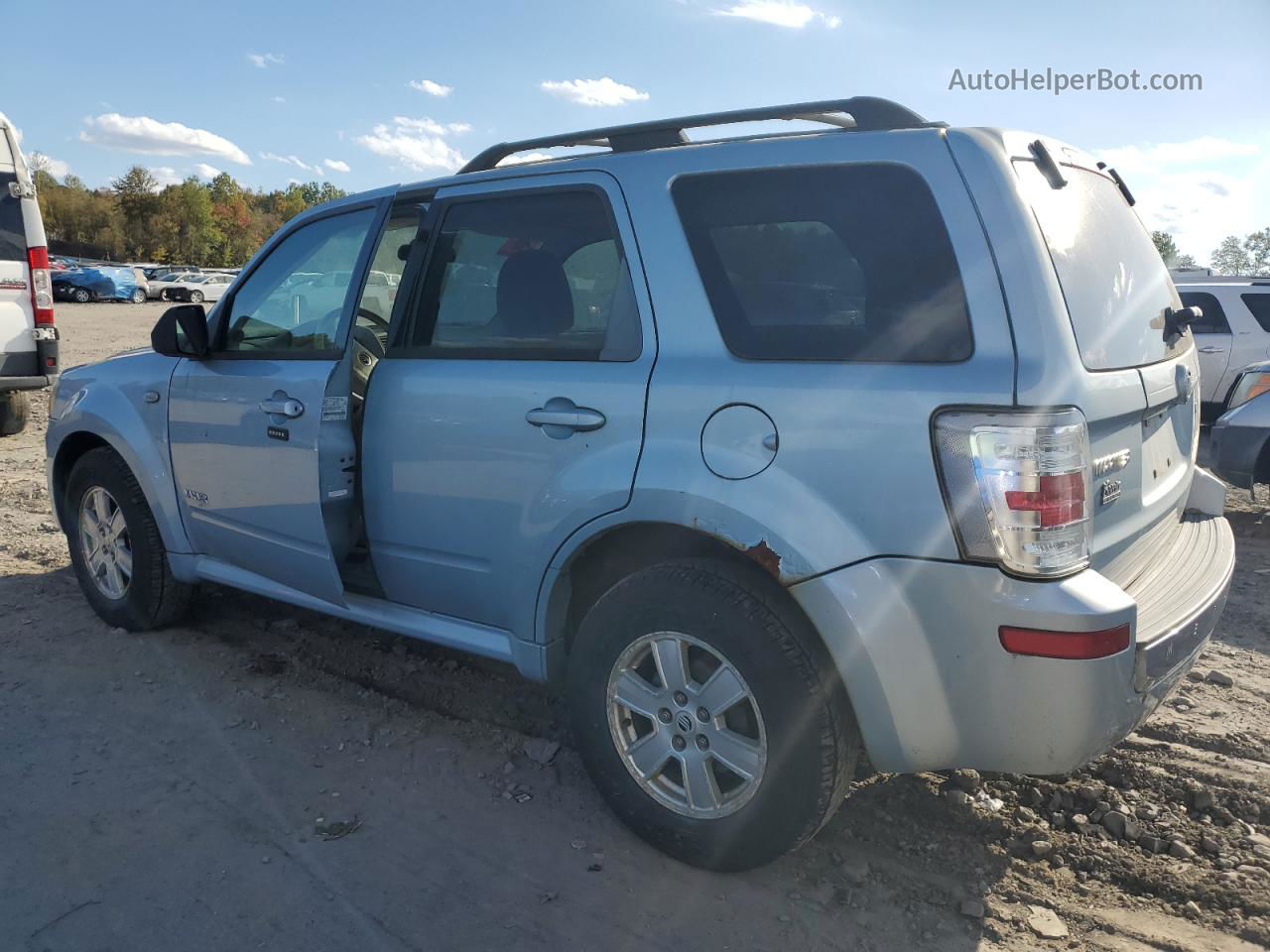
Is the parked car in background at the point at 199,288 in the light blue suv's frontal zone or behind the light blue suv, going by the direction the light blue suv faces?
frontal zone

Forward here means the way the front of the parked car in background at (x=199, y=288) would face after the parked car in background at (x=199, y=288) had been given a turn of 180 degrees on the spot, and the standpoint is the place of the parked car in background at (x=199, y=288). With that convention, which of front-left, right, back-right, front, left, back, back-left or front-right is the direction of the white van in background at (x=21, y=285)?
back-right

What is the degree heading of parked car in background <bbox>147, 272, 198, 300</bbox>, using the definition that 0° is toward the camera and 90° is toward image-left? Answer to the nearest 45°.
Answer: approximately 45°

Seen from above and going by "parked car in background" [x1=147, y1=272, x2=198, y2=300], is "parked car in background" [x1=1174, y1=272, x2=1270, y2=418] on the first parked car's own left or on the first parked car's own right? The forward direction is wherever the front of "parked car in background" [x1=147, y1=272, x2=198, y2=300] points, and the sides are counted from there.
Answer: on the first parked car's own left

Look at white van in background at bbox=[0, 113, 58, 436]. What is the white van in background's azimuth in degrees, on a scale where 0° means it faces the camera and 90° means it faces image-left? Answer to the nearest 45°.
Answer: approximately 180°

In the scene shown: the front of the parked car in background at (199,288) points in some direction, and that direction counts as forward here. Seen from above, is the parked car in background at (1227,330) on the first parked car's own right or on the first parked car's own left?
on the first parked car's own left

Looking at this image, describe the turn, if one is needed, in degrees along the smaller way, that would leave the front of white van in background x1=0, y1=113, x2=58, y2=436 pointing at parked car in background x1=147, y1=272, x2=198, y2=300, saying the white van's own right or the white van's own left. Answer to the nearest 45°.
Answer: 0° — it already faces it

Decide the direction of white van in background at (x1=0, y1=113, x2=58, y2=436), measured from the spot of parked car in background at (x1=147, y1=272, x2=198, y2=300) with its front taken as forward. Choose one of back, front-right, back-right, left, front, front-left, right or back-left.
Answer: front-left

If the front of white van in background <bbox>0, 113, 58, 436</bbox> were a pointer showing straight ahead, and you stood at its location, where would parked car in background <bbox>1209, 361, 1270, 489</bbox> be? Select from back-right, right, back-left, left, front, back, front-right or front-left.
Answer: back-right

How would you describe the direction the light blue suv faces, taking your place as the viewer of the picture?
facing away from the viewer and to the left of the viewer

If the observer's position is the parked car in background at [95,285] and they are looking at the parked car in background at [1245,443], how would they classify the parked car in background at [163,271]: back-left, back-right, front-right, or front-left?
back-left
